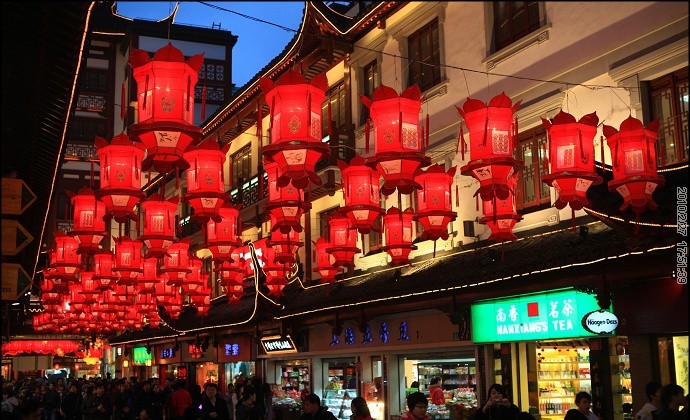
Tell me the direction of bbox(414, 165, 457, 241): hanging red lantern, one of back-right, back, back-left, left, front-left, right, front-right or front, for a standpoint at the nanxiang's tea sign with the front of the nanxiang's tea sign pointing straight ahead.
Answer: front

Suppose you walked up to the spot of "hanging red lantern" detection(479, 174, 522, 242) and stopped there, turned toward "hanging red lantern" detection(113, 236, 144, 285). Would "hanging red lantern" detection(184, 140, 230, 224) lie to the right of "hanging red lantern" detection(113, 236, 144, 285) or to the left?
left

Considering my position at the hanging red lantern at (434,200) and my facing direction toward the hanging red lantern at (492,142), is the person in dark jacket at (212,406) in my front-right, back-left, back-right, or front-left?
back-right

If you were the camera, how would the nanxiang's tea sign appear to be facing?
facing the viewer and to the left of the viewer

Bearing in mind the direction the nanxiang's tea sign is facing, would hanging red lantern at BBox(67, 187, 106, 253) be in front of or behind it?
in front

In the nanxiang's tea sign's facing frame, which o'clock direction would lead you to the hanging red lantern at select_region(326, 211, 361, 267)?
The hanging red lantern is roughly at 2 o'clock from the nanxiang's tea sign.

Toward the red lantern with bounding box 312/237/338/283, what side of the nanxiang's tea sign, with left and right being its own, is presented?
right

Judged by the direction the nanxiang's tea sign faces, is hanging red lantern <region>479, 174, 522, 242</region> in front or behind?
in front

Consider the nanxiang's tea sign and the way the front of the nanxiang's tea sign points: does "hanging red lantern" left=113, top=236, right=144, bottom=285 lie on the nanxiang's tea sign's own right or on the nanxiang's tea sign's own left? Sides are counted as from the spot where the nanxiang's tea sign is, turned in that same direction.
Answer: on the nanxiang's tea sign's own right
